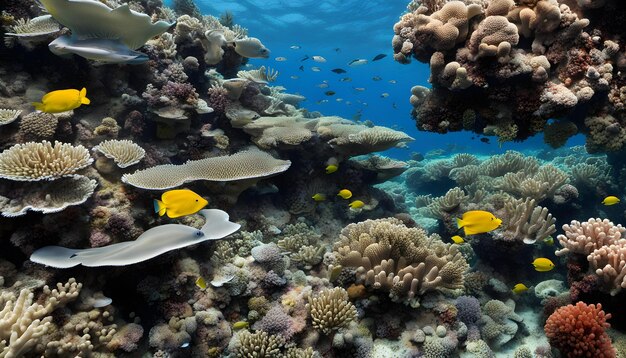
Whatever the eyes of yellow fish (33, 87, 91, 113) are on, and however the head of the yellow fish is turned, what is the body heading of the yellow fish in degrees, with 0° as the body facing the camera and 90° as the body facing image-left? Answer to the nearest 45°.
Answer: approximately 90°

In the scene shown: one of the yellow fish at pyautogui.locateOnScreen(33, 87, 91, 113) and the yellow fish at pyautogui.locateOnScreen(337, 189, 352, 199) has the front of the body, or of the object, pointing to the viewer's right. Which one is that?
the yellow fish at pyautogui.locateOnScreen(337, 189, 352, 199)

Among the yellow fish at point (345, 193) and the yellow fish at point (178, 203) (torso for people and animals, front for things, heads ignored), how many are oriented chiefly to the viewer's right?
2

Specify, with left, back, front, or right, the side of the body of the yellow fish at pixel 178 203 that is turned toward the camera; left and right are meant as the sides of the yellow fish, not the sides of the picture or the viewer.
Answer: right

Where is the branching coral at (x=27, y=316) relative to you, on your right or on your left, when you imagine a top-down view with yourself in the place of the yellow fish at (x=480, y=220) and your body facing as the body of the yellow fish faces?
on your right

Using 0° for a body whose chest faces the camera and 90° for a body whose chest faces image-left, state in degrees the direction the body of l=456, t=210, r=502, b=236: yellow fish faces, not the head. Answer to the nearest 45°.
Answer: approximately 270°

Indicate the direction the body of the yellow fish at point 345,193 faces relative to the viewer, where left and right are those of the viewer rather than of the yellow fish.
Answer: facing to the right of the viewer

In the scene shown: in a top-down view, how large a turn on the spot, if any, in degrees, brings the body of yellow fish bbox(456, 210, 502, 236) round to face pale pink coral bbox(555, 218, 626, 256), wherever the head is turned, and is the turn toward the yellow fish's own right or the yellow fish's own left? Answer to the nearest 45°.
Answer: approximately 45° to the yellow fish's own left
